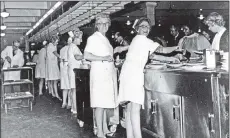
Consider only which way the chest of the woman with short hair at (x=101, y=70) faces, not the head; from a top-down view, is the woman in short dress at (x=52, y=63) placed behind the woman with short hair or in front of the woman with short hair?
behind

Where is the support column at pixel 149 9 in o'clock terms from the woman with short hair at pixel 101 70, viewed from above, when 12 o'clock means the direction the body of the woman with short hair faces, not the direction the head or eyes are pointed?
The support column is roughly at 8 o'clock from the woman with short hair.

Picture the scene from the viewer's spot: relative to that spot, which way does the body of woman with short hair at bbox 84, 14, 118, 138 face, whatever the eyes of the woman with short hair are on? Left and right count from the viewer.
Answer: facing the viewer and to the right of the viewer

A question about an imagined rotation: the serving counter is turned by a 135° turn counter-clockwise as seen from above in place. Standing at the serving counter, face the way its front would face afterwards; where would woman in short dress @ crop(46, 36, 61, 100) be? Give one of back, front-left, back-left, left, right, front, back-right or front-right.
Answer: back-left

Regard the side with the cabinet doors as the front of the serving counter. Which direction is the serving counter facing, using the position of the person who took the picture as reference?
facing the viewer and to the left of the viewer

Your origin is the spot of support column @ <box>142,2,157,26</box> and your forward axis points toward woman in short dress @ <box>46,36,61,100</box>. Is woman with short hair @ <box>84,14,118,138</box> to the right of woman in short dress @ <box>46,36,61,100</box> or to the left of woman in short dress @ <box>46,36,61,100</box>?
left
